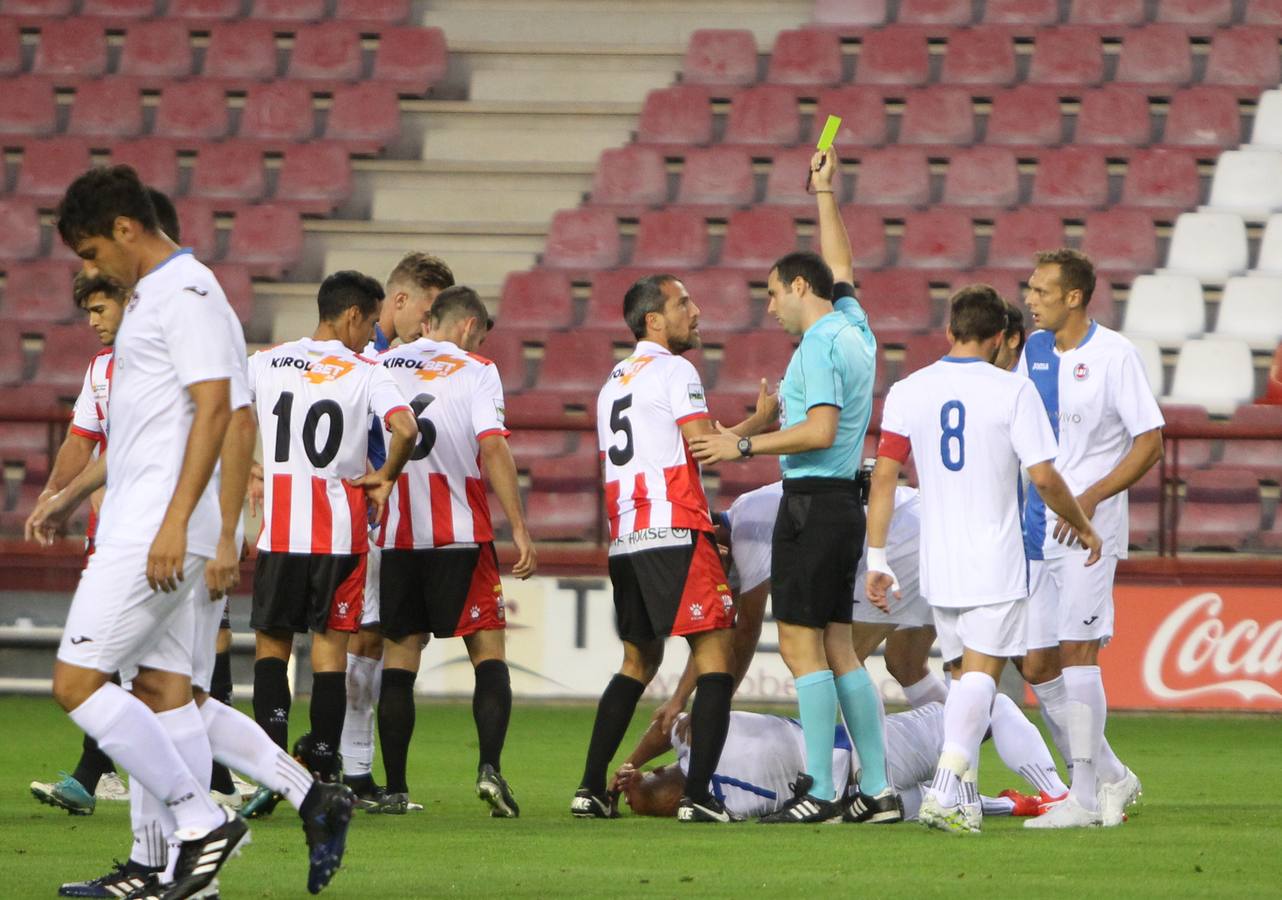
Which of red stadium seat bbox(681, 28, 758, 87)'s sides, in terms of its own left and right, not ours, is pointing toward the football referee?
front

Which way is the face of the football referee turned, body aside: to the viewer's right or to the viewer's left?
to the viewer's left

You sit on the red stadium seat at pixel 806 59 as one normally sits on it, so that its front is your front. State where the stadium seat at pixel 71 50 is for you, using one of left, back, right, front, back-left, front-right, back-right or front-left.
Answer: right

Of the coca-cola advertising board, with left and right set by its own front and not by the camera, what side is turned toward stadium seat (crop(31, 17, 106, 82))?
right

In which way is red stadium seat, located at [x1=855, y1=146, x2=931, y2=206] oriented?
toward the camera

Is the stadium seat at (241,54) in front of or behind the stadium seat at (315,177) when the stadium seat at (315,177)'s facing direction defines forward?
behind

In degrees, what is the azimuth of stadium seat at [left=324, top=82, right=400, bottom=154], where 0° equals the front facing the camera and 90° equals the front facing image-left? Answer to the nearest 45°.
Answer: approximately 0°

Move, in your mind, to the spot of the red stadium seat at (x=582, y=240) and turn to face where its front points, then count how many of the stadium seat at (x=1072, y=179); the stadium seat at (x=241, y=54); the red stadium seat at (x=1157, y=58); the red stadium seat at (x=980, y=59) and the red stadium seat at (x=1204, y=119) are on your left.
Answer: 4

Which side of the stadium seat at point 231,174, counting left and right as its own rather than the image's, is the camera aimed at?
front

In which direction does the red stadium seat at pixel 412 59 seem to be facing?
toward the camera

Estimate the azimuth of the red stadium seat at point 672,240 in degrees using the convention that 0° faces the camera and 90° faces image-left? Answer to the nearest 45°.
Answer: approximately 0°

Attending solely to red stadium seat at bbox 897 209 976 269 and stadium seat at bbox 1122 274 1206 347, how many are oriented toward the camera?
2
